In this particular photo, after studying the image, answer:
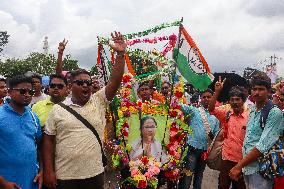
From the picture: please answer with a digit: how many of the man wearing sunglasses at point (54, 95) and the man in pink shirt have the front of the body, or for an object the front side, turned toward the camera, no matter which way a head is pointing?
2

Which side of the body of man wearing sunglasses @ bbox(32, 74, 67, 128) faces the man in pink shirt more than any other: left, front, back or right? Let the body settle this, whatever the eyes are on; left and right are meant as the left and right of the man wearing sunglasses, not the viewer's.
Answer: left

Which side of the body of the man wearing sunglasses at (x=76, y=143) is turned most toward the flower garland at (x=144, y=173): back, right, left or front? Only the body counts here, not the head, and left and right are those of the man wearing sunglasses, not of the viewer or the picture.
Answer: left
